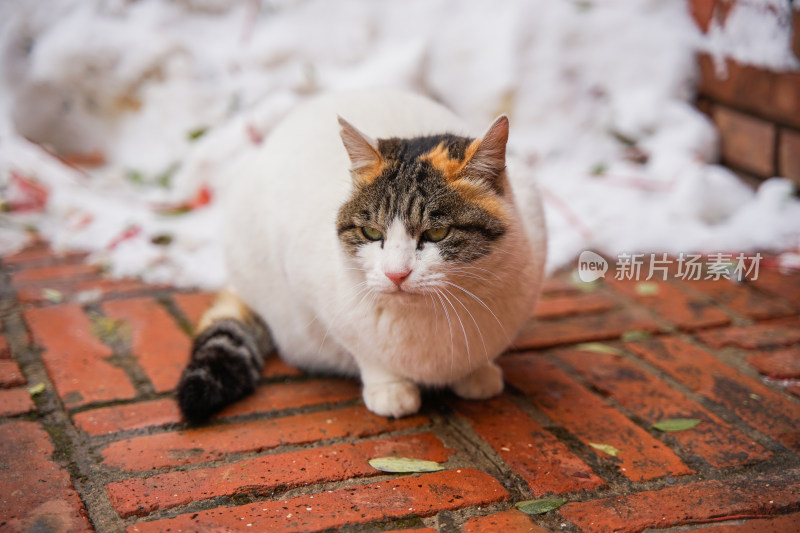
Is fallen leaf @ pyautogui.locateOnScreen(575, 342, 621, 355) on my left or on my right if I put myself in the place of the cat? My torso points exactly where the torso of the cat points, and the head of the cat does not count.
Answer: on my left

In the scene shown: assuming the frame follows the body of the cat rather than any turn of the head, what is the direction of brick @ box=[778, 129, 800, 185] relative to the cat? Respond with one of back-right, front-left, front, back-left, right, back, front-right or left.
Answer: left

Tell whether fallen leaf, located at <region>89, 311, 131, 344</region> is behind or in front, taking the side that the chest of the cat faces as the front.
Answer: behind

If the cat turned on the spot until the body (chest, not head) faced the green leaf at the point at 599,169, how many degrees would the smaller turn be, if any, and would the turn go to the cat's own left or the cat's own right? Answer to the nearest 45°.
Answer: approximately 90° to the cat's own left

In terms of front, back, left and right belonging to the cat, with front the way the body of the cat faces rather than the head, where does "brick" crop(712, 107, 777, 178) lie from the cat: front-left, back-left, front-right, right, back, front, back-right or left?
left

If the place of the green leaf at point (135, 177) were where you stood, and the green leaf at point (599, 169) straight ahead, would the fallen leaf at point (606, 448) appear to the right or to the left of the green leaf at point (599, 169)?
right

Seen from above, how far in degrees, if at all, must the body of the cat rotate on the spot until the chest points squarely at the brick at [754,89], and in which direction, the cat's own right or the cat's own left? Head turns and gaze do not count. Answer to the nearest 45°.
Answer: approximately 90° to the cat's own left

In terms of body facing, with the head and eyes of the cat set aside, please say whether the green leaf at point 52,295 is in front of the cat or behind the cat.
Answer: behind

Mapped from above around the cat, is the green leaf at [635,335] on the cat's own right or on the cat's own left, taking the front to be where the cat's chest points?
on the cat's own left

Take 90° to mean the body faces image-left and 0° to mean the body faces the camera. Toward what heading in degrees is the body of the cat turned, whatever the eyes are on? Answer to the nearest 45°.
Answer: approximately 315°

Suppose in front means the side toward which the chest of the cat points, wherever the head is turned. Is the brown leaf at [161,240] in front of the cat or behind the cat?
behind
